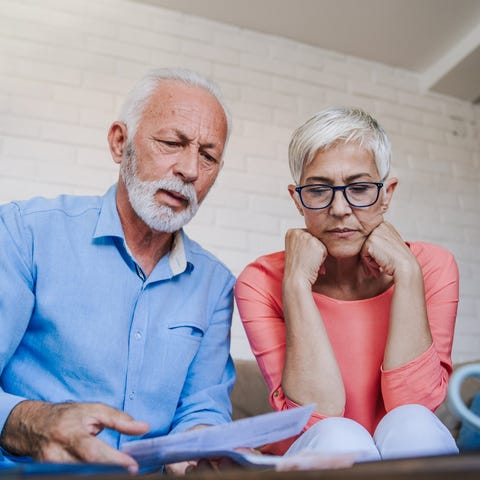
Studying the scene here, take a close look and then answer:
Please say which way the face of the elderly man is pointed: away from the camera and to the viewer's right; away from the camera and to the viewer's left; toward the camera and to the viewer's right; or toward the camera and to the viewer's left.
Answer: toward the camera and to the viewer's right

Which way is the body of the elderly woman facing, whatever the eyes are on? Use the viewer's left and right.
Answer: facing the viewer

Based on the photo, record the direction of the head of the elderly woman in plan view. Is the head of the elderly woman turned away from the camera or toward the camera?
toward the camera
